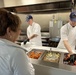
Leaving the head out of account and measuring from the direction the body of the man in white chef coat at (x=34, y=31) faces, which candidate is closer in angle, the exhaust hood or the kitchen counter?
the kitchen counter

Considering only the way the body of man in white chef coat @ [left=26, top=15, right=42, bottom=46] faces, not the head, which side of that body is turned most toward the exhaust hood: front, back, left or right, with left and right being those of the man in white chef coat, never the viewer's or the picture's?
back

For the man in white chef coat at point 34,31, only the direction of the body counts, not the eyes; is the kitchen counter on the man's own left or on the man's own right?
on the man's own left

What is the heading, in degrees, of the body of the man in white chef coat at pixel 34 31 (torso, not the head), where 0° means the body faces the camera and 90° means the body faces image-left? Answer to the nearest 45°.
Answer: approximately 45°
